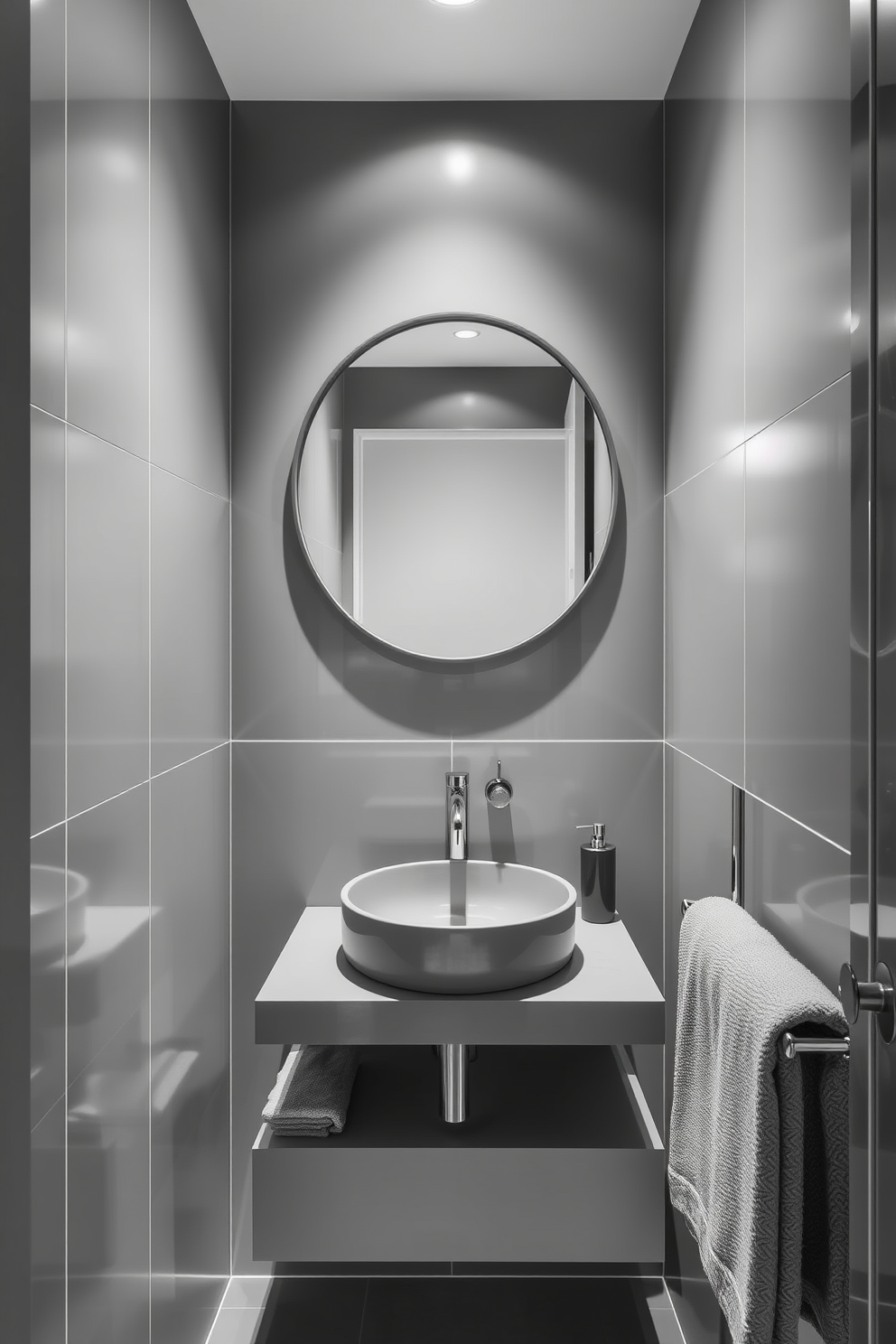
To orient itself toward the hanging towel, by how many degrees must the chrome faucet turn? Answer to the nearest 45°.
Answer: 0° — it already faces it

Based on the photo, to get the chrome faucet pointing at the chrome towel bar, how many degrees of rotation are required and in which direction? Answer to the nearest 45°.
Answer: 0° — it already faces it

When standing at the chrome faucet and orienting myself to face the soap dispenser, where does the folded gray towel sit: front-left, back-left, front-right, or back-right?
back-right

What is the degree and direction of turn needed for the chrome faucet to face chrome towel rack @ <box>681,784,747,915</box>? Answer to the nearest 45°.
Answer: approximately 45° to its left

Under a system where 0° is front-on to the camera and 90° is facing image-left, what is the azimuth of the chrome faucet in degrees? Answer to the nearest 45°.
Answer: approximately 0°

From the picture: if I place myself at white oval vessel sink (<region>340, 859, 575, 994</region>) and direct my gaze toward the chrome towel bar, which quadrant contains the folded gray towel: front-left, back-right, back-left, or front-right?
back-right

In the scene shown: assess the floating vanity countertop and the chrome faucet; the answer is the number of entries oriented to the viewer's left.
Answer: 0
